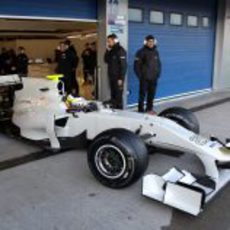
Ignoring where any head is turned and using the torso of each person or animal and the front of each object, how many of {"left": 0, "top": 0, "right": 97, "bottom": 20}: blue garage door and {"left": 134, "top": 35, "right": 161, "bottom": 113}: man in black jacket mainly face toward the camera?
2

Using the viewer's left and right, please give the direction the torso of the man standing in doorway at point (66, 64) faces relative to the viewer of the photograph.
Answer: facing the viewer and to the left of the viewer

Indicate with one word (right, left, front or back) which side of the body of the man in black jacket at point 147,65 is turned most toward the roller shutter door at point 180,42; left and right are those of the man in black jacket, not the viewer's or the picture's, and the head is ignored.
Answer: back

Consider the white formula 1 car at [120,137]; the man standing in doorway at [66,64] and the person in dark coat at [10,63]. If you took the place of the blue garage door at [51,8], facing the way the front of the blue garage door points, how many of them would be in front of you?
1

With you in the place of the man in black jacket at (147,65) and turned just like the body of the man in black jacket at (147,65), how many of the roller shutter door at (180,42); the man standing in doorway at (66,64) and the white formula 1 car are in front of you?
1

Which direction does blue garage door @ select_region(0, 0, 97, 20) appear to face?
toward the camera

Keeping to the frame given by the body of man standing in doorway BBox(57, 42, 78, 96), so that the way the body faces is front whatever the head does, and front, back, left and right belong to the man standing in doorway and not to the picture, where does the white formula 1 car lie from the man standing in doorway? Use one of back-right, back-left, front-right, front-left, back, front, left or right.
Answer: front-left

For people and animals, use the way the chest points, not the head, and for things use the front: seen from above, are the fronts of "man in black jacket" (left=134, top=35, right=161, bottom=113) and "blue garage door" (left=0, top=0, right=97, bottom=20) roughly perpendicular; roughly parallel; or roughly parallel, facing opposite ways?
roughly parallel

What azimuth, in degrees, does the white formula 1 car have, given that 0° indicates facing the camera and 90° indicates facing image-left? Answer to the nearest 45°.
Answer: approximately 315°

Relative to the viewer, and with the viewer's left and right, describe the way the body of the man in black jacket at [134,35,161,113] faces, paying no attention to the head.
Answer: facing the viewer

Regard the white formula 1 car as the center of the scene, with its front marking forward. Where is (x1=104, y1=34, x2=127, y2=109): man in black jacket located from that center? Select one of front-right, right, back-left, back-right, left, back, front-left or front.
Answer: back-left

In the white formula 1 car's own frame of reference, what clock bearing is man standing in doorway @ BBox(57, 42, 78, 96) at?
The man standing in doorway is roughly at 7 o'clock from the white formula 1 car.
